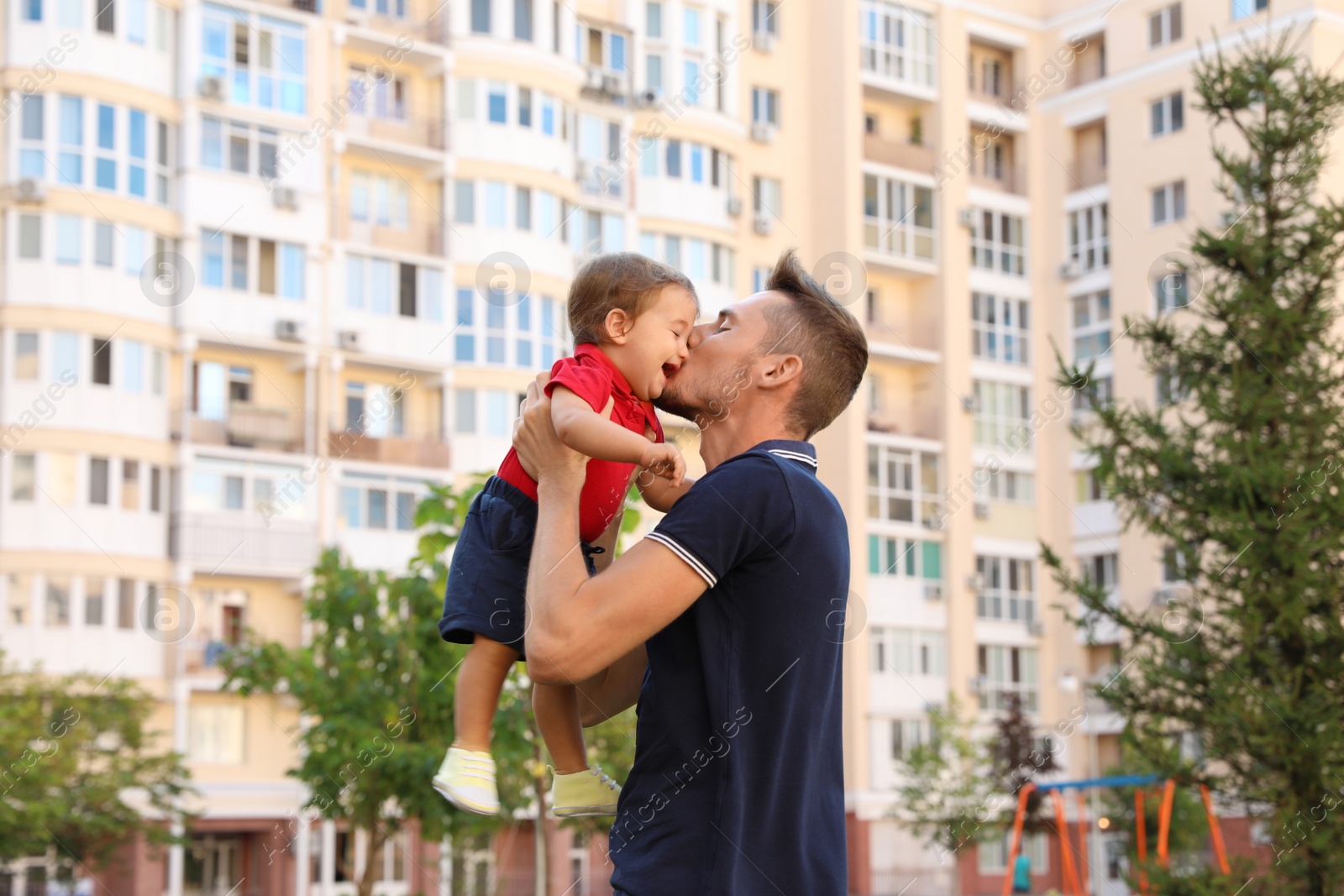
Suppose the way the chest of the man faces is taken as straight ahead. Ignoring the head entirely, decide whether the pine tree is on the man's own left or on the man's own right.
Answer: on the man's own right

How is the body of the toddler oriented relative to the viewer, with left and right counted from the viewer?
facing to the right of the viewer

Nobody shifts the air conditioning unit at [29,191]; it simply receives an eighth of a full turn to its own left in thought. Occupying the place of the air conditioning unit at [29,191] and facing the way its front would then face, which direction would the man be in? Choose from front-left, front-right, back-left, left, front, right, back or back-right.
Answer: front-right

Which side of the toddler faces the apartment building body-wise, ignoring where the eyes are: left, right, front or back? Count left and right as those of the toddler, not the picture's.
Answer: left

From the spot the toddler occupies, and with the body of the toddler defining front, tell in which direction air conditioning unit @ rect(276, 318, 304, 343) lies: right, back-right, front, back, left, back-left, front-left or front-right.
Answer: left

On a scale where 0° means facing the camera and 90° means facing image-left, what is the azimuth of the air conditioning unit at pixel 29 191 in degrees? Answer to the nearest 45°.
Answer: approximately 0°

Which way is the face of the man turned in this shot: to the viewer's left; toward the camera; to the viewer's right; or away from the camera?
to the viewer's left

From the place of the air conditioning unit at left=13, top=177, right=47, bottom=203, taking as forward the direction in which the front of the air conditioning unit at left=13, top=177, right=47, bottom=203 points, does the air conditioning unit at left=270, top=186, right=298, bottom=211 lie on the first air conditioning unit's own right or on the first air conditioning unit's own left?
on the first air conditioning unit's own left

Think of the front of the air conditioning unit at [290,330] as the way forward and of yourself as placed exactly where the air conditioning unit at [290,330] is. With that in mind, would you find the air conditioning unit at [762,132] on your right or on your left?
on your left

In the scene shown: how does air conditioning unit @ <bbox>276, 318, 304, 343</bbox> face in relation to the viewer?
toward the camera

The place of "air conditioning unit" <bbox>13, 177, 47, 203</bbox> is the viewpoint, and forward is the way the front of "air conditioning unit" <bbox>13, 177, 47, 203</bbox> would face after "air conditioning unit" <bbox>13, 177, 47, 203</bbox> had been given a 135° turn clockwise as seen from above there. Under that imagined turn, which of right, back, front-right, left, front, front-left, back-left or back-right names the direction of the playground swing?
back

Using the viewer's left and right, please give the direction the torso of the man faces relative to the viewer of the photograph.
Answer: facing to the left of the viewer
